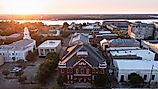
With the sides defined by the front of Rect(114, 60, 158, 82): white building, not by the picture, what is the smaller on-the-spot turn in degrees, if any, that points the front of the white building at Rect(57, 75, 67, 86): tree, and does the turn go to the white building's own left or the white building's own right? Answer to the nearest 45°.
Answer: approximately 45° to the white building's own right

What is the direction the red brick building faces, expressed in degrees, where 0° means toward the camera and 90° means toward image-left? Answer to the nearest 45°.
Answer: approximately 0°

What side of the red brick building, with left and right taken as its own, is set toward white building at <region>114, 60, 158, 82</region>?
left

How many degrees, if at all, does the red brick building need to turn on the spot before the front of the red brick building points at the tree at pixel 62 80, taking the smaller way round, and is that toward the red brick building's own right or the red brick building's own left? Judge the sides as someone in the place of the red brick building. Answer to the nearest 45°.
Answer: approximately 90° to the red brick building's own right

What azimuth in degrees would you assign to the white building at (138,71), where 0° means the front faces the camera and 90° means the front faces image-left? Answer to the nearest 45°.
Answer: approximately 0°

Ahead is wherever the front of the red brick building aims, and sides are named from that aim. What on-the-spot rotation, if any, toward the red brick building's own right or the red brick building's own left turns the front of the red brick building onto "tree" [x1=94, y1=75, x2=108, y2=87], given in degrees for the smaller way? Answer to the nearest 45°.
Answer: approximately 45° to the red brick building's own left

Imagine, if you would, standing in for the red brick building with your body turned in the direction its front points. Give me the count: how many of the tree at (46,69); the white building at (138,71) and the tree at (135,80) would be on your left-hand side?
2

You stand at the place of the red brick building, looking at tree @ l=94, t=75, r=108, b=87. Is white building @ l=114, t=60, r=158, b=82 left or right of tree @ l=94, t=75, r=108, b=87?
left

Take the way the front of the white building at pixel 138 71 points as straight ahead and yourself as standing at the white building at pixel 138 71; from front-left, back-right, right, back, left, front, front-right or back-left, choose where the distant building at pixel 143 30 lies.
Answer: back

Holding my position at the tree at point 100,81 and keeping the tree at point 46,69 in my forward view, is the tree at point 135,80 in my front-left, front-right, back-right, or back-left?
back-right

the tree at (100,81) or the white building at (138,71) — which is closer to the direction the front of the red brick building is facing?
the tree

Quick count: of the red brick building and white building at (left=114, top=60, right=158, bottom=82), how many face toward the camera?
2
